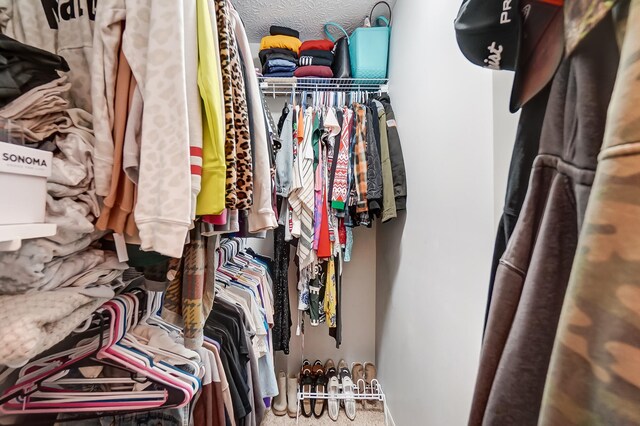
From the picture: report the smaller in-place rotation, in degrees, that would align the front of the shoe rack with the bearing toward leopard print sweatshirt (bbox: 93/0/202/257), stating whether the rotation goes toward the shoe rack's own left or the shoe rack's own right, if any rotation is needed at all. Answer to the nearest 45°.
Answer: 0° — it already faces it

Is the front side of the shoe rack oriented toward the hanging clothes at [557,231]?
yes

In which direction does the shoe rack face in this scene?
toward the camera

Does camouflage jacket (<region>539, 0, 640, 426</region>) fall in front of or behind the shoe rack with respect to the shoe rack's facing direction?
in front

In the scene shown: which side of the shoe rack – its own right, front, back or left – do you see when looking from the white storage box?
front

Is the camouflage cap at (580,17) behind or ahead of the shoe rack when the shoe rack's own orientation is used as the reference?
ahead
